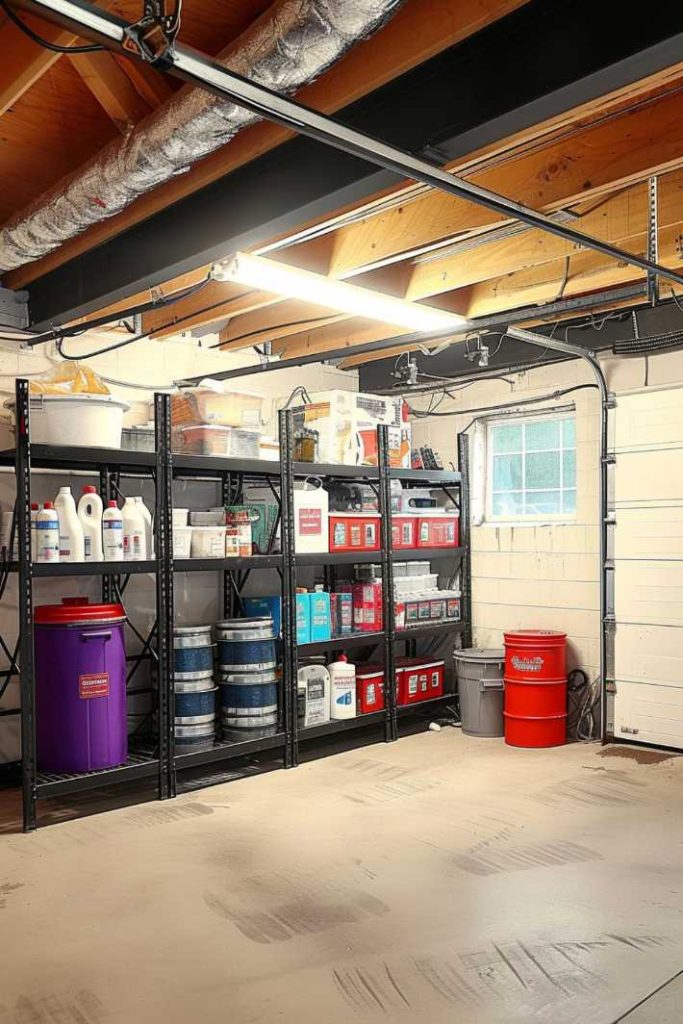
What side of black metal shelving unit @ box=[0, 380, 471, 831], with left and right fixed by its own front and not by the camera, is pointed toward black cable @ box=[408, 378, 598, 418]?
left

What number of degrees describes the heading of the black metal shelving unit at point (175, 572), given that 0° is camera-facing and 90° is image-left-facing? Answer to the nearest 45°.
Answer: approximately 315°

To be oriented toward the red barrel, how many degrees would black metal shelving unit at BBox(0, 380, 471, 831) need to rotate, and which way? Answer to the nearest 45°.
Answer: approximately 45° to its left
